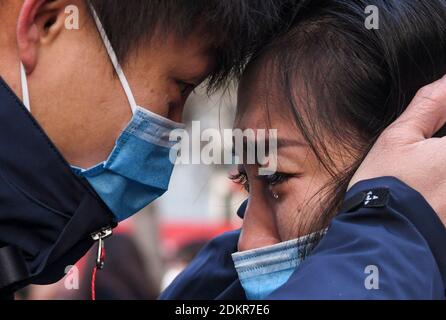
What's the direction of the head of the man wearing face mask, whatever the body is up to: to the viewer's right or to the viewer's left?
to the viewer's right

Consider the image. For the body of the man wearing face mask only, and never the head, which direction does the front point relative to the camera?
to the viewer's right
